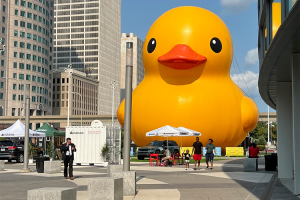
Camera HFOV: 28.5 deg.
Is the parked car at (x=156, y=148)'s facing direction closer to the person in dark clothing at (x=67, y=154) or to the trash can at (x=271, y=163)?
the person in dark clothing

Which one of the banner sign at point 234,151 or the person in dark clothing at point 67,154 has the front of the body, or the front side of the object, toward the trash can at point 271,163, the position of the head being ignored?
the banner sign

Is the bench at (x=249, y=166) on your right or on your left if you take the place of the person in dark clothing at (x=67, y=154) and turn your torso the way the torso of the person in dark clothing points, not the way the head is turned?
on your left

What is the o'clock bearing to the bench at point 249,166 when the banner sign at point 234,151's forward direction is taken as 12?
The bench is roughly at 12 o'clock from the banner sign.

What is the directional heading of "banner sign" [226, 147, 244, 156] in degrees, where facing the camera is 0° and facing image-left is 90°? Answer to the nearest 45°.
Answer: approximately 0°

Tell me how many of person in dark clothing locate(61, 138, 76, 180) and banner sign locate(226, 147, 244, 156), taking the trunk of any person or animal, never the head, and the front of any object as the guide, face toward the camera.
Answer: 2

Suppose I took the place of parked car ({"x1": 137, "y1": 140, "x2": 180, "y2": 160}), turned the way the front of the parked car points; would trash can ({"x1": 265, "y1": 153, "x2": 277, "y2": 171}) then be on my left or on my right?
on my left

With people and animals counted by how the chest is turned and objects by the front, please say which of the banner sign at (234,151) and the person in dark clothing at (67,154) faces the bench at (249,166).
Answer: the banner sign
